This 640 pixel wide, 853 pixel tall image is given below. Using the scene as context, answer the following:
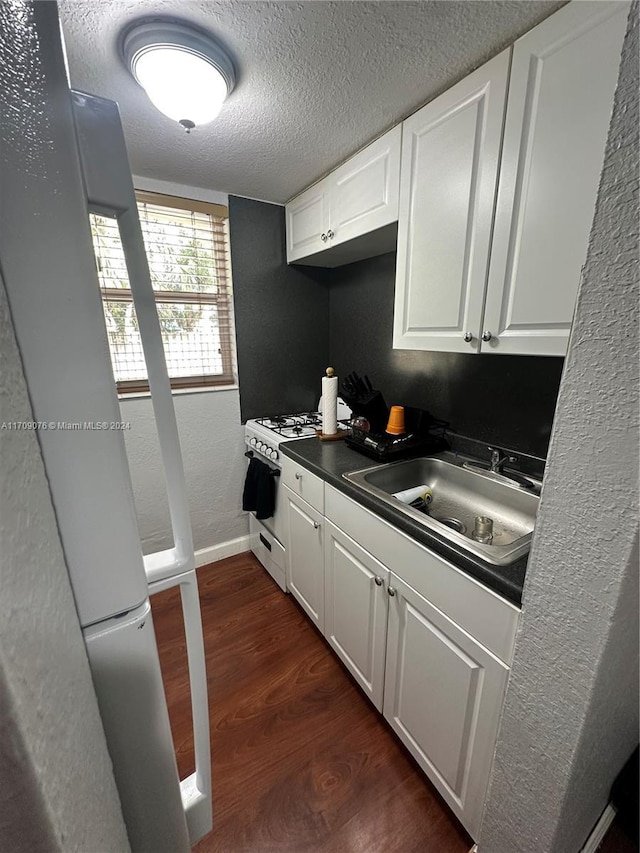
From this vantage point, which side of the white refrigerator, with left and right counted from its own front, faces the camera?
right

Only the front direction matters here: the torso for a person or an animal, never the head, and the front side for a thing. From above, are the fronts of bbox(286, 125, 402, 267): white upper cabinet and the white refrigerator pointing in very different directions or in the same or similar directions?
very different directions

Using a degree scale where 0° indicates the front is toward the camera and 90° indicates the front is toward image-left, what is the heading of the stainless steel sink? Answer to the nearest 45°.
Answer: approximately 45°

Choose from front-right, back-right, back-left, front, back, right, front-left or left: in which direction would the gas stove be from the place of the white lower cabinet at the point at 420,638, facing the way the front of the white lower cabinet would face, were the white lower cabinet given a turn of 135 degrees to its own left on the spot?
back-left

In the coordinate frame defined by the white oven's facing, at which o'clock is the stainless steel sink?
The stainless steel sink is roughly at 9 o'clock from the white oven.

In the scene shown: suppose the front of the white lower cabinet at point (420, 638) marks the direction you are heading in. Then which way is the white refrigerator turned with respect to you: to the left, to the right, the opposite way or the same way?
the opposite way

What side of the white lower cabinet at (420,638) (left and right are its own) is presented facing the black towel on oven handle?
right

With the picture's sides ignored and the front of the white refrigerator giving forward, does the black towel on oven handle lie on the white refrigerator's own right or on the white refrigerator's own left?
on the white refrigerator's own left

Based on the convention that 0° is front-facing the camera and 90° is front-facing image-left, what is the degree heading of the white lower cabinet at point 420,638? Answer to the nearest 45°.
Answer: approximately 45°

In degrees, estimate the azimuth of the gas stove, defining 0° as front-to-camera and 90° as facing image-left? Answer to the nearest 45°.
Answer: approximately 45°
